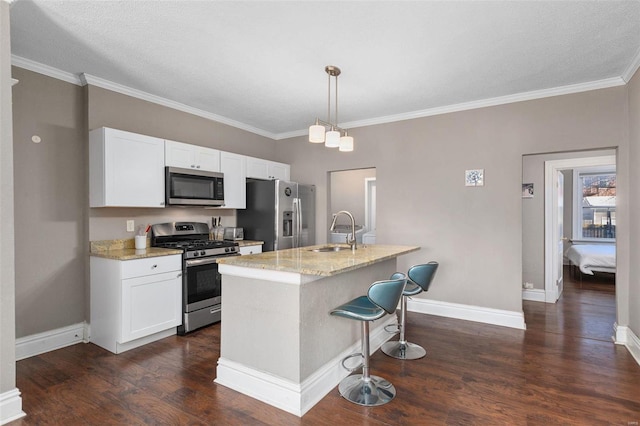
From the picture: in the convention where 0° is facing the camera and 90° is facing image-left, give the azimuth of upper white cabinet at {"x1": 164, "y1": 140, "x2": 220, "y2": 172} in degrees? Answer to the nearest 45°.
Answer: approximately 315°

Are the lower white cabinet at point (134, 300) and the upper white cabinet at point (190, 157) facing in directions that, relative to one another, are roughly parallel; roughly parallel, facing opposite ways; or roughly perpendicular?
roughly parallel

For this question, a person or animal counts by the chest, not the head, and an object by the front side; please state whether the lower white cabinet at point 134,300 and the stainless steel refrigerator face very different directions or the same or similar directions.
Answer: same or similar directions

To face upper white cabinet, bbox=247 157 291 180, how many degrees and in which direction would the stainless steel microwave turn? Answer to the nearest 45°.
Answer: approximately 90° to its left

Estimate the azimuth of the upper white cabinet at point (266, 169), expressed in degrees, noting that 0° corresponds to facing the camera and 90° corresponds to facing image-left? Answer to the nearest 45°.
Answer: approximately 315°

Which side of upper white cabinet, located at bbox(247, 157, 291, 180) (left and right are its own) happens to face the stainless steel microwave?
right

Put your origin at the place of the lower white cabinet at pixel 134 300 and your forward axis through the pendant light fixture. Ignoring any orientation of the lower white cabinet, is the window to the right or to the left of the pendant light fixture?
left

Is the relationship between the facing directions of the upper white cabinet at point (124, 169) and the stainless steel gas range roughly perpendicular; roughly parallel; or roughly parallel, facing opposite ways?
roughly parallel

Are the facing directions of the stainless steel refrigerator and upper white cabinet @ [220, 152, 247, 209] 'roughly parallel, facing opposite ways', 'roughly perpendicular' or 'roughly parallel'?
roughly parallel

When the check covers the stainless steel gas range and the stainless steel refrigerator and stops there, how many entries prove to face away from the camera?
0

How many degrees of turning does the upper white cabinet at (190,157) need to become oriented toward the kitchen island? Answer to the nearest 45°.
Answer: approximately 45° to its right

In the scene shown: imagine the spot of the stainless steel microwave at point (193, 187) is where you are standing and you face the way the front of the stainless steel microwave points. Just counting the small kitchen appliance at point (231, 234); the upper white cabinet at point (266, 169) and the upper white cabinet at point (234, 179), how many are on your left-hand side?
3

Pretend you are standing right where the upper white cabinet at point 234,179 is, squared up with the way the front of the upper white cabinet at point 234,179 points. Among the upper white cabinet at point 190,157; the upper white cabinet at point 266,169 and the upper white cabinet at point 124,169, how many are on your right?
2

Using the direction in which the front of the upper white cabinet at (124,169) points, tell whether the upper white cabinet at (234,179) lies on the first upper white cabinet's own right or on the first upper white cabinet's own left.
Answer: on the first upper white cabinet's own left

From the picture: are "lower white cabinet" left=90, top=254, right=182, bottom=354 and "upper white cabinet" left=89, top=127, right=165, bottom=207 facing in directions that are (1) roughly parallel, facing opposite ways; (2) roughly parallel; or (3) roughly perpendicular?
roughly parallel

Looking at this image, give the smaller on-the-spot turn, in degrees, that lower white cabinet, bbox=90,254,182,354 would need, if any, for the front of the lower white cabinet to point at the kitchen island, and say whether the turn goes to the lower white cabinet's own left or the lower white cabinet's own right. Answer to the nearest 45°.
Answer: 0° — it already faces it

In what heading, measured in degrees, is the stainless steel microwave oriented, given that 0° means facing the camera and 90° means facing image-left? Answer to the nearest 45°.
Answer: approximately 315°

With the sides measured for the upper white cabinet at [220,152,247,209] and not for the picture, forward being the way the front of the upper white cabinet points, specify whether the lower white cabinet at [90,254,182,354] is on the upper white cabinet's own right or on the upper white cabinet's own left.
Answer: on the upper white cabinet's own right
